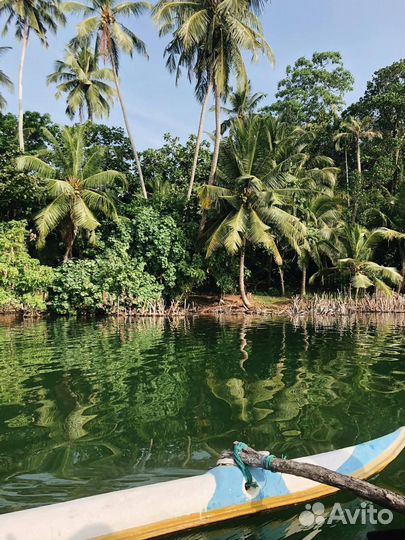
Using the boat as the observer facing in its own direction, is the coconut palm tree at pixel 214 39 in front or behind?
in front

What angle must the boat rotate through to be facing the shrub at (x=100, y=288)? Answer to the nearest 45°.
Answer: approximately 45° to its left

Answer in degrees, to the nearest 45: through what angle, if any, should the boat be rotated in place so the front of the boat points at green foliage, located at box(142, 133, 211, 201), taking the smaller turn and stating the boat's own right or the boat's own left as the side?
approximately 45° to the boat's own left

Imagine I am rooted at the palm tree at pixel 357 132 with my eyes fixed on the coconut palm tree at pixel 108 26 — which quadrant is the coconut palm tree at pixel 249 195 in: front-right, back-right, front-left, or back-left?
front-left

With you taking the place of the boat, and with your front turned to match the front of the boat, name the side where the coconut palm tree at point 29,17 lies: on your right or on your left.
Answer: on your left

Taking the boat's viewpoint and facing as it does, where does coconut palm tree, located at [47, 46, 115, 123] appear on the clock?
The coconut palm tree is roughly at 10 o'clock from the boat.

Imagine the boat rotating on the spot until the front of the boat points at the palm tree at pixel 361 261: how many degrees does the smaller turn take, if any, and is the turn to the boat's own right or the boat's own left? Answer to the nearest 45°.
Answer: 0° — it already faces it

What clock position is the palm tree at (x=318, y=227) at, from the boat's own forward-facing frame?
The palm tree is roughly at 11 o'clock from the boat.

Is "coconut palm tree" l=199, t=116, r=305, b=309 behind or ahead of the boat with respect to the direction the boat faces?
ahead

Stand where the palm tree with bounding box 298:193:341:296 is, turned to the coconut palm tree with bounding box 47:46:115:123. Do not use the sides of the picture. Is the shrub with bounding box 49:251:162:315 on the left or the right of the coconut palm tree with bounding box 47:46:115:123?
left

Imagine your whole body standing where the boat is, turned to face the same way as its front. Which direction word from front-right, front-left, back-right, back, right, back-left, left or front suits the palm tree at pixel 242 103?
front-left

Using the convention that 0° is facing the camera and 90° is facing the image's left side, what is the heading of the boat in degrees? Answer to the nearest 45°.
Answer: approximately 225°

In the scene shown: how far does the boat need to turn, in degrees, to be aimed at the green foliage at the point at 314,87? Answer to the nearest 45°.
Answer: approximately 45° to its left

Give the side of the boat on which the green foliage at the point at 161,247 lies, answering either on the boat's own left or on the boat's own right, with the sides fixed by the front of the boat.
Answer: on the boat's own left

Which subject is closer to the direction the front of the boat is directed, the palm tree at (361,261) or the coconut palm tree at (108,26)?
the palm tree
